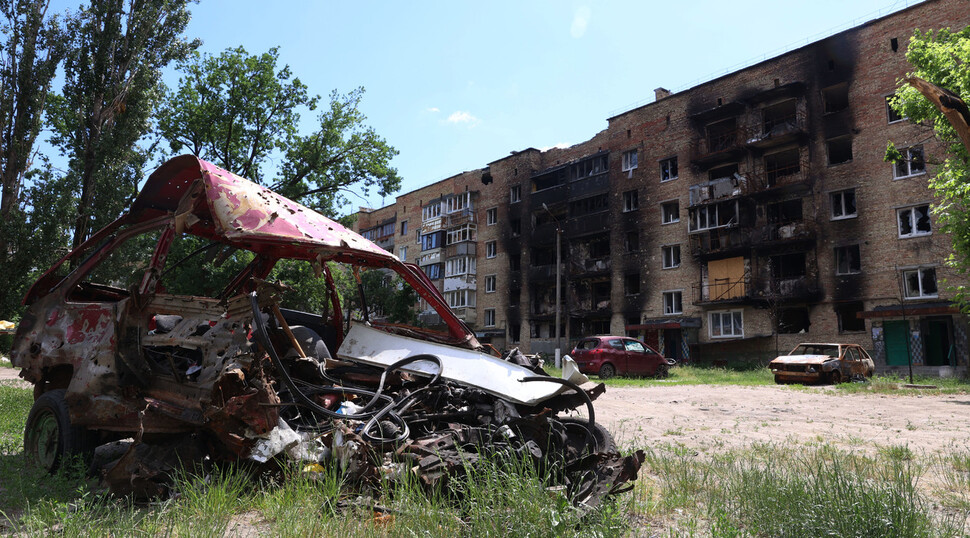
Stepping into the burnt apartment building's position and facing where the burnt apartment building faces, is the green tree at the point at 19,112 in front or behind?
in front

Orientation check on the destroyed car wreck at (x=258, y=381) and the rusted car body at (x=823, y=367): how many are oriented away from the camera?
0

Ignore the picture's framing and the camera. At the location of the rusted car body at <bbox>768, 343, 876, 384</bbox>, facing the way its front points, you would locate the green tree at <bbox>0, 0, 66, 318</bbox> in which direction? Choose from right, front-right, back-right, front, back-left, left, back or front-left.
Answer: front

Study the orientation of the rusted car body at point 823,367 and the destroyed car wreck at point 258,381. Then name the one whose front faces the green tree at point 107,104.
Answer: the rusted car body

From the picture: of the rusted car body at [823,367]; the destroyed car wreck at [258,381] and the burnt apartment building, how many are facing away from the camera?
0

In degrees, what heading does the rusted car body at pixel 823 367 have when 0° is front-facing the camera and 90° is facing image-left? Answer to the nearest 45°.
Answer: approximately 45°

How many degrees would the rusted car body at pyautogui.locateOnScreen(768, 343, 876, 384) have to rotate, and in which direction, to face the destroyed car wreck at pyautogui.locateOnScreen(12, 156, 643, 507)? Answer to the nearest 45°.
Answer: approximately 45° to its left

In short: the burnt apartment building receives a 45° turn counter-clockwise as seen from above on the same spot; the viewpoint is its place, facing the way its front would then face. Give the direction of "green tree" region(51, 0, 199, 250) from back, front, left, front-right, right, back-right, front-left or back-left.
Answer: front-right

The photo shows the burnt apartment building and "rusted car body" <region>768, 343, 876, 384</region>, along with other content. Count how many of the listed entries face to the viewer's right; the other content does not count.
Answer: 0

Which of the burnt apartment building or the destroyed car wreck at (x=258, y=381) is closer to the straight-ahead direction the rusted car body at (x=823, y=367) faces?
the destroyed car wreck

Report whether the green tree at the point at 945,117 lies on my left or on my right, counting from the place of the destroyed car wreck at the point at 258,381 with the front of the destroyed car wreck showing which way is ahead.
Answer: on my left

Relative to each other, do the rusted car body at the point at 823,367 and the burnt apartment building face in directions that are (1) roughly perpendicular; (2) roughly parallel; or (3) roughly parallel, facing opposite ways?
roughly parallel

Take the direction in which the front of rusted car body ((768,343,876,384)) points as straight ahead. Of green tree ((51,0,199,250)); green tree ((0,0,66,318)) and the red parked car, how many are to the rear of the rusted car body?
0

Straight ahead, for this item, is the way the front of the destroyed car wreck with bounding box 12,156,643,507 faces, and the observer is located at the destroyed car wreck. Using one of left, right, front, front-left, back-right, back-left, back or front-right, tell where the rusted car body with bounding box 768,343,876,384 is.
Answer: left

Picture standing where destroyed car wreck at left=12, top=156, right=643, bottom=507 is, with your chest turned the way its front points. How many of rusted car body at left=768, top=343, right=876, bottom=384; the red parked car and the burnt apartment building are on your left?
3
